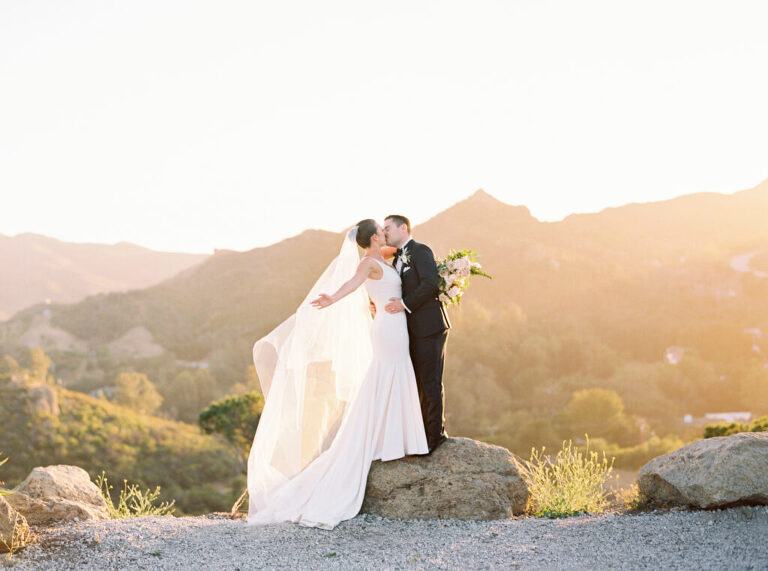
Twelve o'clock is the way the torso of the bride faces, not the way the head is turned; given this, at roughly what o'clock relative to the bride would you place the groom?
The groom is roughly at 12 o'clock from the bride.

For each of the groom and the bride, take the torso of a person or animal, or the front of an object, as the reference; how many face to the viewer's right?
1

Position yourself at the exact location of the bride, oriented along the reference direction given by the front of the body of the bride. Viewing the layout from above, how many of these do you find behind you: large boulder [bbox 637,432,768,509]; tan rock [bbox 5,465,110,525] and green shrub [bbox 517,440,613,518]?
1

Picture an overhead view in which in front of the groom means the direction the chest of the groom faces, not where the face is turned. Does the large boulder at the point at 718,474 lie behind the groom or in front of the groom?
behind

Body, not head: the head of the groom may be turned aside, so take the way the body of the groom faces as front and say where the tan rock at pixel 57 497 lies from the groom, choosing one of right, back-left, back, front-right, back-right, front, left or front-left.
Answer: front

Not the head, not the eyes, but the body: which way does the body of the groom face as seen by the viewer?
to the viewer's left

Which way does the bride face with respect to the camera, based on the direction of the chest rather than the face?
to the viewer's right

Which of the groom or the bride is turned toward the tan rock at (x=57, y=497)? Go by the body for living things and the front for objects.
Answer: the groom

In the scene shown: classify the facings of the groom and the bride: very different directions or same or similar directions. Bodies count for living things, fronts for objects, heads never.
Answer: very different directions
